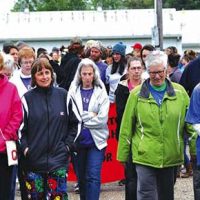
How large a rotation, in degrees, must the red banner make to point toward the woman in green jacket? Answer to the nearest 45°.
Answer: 0° — it already faces them

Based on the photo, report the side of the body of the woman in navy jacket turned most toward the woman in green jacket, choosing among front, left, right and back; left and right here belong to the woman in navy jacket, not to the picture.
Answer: left

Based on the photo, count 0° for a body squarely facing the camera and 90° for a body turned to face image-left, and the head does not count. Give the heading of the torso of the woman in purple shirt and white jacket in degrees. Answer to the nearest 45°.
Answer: approximately 0°

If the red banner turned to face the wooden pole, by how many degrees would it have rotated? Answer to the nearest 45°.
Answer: approximately 180°

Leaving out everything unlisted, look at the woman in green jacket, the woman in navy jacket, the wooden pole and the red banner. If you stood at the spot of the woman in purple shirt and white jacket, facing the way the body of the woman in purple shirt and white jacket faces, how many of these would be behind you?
2

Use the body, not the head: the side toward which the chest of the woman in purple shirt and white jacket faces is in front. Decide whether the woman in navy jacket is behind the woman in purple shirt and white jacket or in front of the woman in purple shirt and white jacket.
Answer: in front

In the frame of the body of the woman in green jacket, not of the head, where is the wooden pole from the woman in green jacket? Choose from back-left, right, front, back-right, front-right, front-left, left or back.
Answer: back

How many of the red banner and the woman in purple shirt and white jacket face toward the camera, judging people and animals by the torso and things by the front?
2

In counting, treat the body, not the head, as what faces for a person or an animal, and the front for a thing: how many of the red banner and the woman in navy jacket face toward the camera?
2
